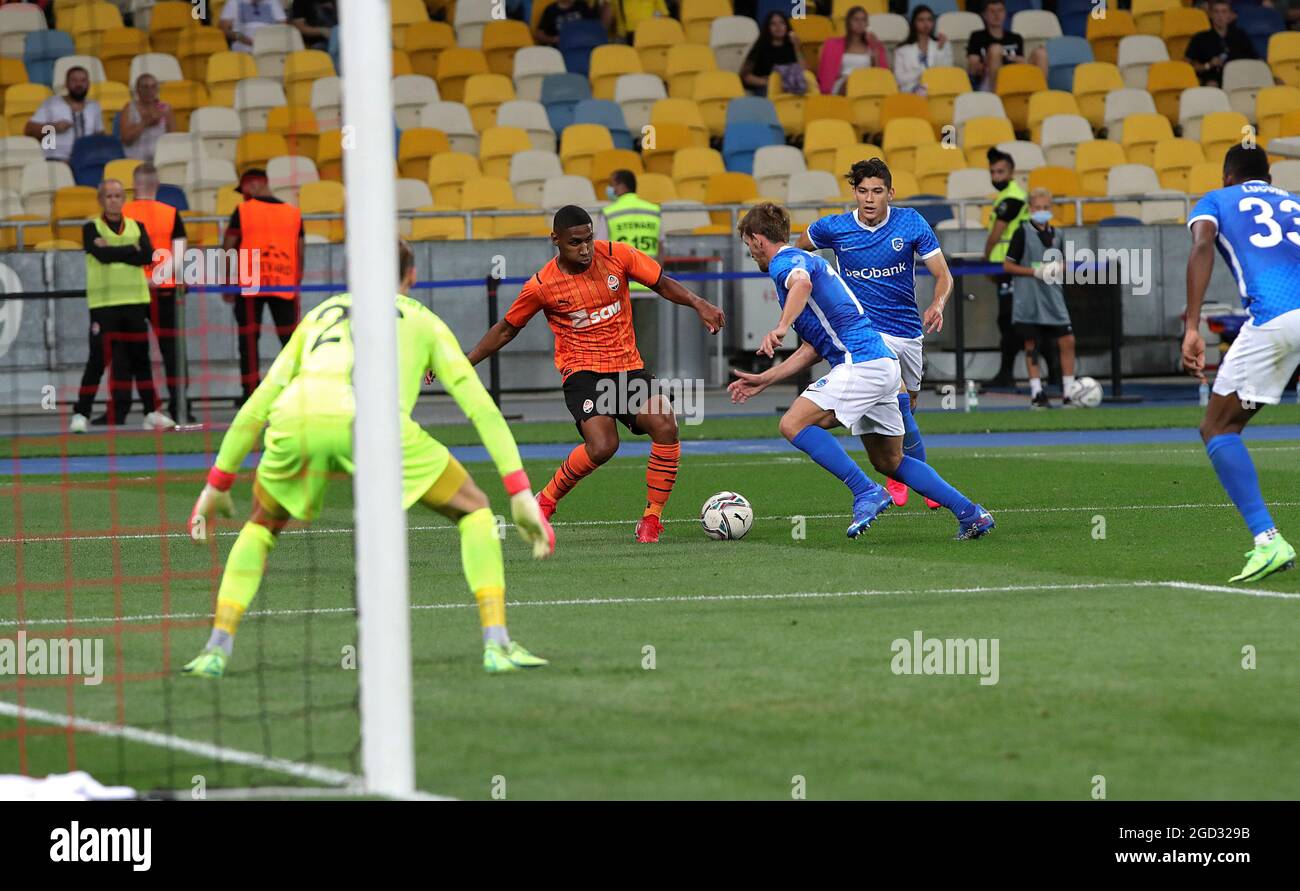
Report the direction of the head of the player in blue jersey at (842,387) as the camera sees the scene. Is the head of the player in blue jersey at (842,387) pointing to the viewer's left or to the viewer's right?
to the viewer's left

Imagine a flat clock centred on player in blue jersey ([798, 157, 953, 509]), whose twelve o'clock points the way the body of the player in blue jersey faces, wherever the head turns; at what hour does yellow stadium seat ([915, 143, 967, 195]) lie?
The yellow stadium seat is roughly at 6 o'clock from the player in blue jersey.

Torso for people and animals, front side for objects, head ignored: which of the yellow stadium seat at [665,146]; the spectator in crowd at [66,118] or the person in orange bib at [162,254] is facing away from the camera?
the person in orange bib

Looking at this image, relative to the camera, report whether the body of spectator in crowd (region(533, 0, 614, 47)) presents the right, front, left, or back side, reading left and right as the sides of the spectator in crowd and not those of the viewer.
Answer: front

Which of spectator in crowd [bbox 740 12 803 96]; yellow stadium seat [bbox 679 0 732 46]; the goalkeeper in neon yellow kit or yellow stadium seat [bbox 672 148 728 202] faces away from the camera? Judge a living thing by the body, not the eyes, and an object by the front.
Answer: the goalkeeper in neon yellow kit

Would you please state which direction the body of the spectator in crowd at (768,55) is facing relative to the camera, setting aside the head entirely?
toward the camera

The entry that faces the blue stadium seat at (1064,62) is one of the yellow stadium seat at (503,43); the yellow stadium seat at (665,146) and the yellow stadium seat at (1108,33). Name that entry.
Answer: the yellow stadium seat at (1108,33)

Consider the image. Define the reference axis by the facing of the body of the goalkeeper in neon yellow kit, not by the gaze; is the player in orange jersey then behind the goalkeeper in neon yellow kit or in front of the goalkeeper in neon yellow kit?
in front

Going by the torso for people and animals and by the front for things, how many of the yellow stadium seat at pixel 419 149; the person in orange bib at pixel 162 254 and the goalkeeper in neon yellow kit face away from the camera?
2

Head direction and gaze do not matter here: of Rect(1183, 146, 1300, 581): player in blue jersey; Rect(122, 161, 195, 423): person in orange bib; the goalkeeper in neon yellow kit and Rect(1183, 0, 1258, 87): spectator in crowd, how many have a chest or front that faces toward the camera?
1

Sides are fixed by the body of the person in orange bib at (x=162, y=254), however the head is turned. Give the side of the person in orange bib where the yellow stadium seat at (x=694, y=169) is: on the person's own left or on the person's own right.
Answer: on the person's own right

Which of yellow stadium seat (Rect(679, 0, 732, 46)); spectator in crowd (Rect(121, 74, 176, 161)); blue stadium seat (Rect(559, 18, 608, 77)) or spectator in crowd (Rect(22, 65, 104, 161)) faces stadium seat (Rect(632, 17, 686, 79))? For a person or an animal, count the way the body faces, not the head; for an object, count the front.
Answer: the yellow stadium seat

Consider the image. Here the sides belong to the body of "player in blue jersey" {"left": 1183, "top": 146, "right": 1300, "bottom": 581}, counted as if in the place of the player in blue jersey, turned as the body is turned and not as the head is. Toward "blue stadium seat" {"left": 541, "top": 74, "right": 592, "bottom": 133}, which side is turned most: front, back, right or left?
front

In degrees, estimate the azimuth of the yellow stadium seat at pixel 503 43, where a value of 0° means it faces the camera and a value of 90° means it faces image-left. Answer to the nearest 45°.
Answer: approximately 45°

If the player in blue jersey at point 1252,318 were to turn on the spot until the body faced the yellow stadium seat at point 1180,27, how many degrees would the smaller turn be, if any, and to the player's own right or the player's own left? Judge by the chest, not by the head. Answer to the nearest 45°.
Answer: approximately 45° to the player's own right

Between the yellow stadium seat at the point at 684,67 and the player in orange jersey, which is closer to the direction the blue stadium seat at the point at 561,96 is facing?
the player in orange jersey
